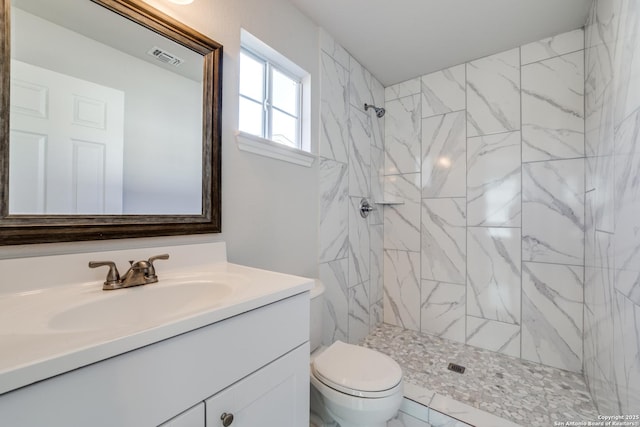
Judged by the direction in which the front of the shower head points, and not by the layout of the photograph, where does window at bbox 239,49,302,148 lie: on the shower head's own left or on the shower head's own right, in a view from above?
on the shower head's own right

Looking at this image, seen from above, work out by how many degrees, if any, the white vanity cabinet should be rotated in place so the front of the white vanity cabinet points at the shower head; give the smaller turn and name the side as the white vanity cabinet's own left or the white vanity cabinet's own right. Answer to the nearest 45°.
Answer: approximately 90° to the white vanity cabinet's own left

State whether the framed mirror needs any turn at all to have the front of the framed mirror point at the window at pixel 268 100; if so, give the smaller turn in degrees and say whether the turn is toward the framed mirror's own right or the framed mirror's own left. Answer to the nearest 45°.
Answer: approximately 45° to the framed mirror's own left

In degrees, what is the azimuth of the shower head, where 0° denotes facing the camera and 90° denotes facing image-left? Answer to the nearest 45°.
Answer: approximately 315°

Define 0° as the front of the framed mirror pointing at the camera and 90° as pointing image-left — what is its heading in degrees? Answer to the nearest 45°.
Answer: approximately 315°

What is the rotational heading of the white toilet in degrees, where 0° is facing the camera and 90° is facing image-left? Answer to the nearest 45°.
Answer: approximately 315°
